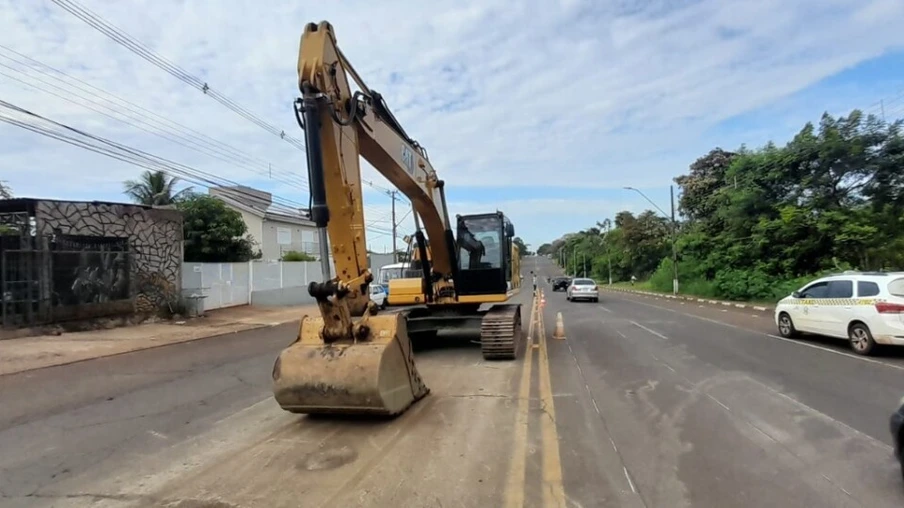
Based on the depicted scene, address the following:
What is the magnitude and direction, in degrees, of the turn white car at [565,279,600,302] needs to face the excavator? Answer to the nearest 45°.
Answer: approximately 180°

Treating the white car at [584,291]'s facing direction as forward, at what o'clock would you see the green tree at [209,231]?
The green tree is roughly at 8 o'clock from the white car.

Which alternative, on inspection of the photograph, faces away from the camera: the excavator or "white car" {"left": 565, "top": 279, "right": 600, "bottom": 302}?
the white car

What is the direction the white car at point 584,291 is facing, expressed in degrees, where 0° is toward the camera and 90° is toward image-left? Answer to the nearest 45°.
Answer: approximately 180°

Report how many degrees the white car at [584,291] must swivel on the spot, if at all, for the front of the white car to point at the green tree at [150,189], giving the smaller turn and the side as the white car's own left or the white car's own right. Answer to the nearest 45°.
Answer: approximately 90° to the white car's own left

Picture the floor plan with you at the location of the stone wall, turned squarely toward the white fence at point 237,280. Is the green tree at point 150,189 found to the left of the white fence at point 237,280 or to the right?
left

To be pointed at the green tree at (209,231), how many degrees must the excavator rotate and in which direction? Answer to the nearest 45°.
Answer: approximately 135° to its right

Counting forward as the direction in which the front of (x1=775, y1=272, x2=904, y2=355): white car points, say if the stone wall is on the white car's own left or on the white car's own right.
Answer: on the white car's own left

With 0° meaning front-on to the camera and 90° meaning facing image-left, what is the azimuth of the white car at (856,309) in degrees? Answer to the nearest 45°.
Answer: approximately 135°

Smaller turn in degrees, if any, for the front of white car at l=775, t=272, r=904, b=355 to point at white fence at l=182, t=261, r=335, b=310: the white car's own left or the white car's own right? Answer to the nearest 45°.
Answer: approximately 45° to the white car's own left

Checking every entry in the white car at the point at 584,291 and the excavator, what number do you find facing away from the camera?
1

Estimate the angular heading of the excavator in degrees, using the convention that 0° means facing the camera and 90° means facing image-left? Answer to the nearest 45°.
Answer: approximately 45°

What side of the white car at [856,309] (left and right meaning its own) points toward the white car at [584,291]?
front
